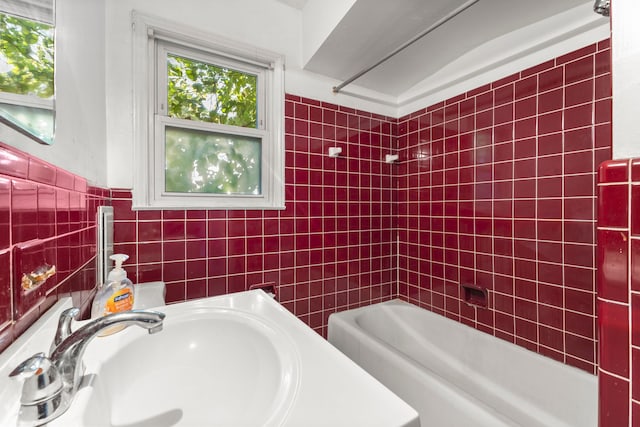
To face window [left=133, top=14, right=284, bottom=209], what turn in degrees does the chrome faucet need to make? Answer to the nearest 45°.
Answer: approximately 45° to its left

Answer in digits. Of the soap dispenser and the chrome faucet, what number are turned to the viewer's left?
0

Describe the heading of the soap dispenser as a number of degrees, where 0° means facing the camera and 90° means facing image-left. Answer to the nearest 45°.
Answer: approximately 315°

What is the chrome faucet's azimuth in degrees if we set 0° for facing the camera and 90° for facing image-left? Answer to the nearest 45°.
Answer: approximately 270°
